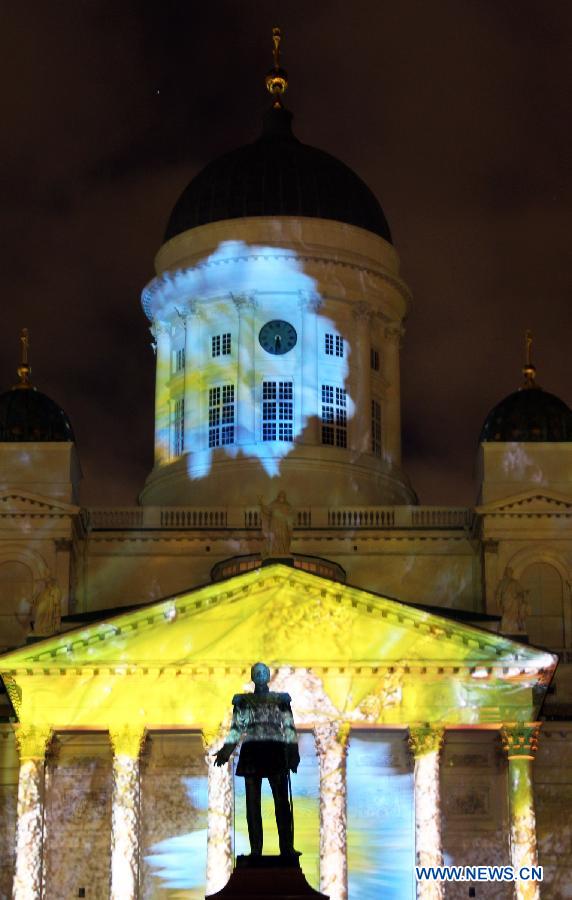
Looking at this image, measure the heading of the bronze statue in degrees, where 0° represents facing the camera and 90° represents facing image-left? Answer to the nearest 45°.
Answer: approximately 0°
